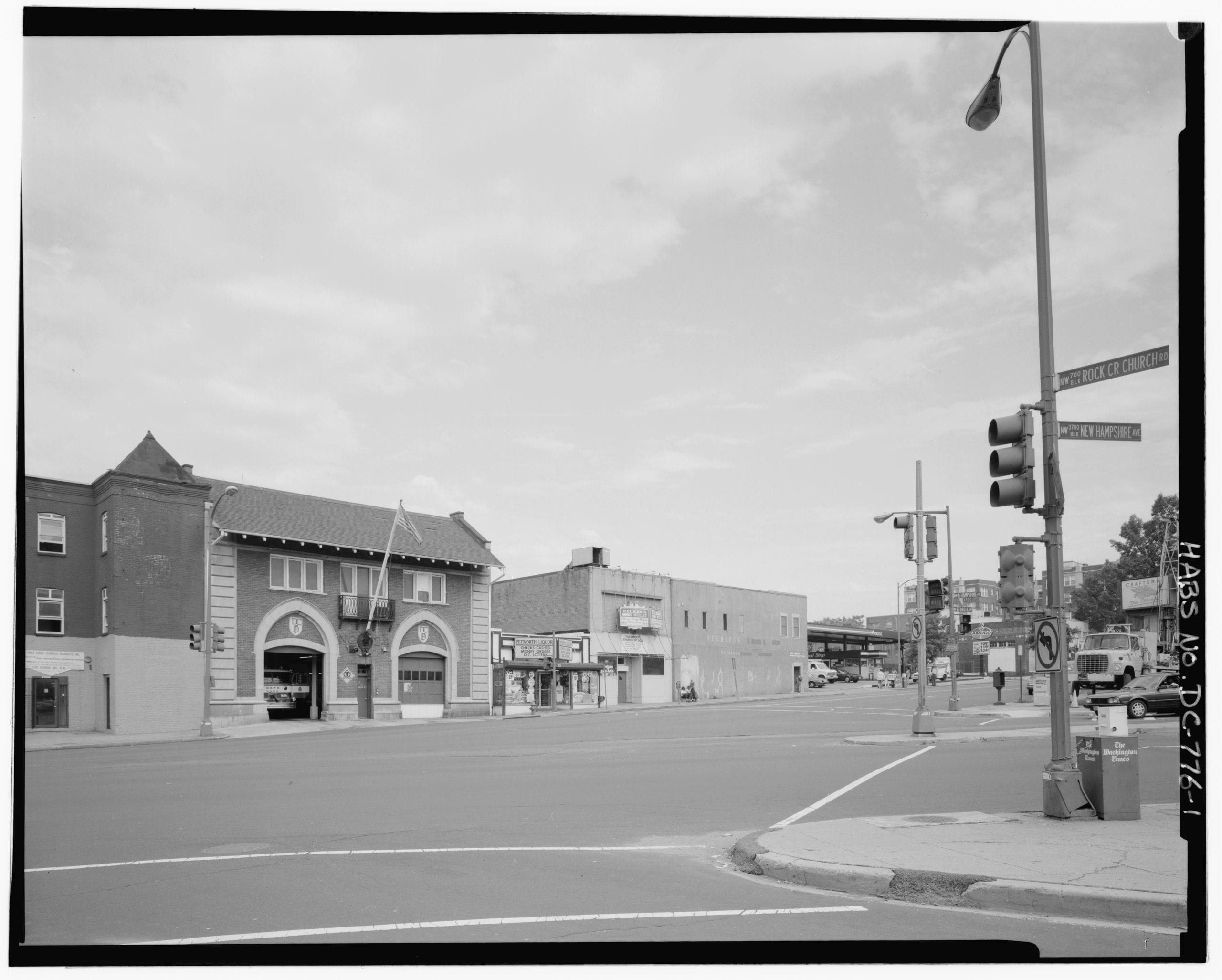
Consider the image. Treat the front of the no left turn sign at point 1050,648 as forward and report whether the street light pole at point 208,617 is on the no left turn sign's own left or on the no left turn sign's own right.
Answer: on the no left turn sign's own right

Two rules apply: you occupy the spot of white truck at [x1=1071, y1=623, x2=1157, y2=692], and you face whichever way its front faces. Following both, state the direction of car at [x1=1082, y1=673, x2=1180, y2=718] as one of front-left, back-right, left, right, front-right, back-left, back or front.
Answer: front-left

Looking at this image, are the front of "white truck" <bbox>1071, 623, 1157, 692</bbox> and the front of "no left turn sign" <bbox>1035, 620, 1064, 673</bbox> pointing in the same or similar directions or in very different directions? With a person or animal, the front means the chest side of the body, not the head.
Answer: same or similar directions

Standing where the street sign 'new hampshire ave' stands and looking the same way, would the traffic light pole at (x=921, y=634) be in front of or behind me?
behind

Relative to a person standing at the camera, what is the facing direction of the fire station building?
facing the viewer and to the right of the viewer

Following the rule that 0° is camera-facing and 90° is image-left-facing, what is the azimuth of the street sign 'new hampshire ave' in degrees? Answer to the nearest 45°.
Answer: approximately 0°

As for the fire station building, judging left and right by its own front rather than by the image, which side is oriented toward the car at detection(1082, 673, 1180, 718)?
front
